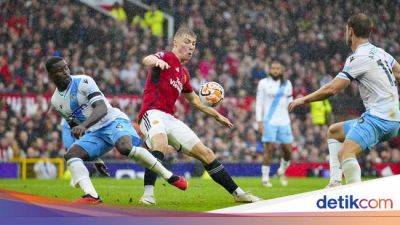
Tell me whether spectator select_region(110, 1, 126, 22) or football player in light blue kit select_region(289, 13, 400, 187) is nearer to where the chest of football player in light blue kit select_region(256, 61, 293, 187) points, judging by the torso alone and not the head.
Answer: the football player in light blue kit

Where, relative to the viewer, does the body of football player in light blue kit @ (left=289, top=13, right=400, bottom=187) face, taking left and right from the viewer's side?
facing away from the viewer and to the left of the viewer

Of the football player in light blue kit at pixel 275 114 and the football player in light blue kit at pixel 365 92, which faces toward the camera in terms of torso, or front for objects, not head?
the football player in light blue kit at pixel 275 114

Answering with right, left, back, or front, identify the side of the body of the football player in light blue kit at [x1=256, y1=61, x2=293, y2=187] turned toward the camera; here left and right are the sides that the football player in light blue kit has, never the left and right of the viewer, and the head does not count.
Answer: front

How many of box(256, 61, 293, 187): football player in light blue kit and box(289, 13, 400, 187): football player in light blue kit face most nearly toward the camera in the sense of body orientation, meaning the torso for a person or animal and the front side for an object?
1

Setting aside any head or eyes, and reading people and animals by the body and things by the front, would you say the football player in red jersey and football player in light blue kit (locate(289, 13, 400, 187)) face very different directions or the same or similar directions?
very different directions

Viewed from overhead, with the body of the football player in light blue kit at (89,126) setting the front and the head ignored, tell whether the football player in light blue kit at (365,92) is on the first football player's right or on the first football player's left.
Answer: on the first football player's left
